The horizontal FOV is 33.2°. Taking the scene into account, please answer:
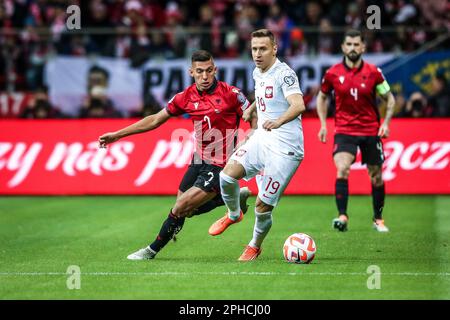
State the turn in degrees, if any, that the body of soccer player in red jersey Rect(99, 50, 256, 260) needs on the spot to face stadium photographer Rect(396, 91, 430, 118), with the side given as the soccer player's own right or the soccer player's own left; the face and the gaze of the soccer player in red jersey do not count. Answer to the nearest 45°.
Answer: approximately 135° to the soccer player's own left

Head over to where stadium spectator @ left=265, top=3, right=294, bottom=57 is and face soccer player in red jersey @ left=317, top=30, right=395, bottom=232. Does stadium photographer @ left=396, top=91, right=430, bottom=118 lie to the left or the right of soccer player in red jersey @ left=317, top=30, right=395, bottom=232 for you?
left

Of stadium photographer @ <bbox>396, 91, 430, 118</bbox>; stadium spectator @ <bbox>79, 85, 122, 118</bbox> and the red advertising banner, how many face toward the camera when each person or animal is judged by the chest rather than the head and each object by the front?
3

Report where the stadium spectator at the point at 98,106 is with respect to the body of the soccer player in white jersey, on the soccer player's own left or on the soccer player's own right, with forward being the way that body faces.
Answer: on the soccer player's own right

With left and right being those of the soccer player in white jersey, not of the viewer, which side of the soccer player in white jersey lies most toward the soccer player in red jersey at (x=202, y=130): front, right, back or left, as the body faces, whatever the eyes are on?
right

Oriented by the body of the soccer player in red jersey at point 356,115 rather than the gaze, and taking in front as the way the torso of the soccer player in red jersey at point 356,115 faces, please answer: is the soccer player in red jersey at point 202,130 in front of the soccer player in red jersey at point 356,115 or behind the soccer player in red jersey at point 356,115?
in front

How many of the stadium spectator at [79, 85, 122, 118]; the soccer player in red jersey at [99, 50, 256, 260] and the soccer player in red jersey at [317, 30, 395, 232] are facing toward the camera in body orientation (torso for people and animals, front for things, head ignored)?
3
